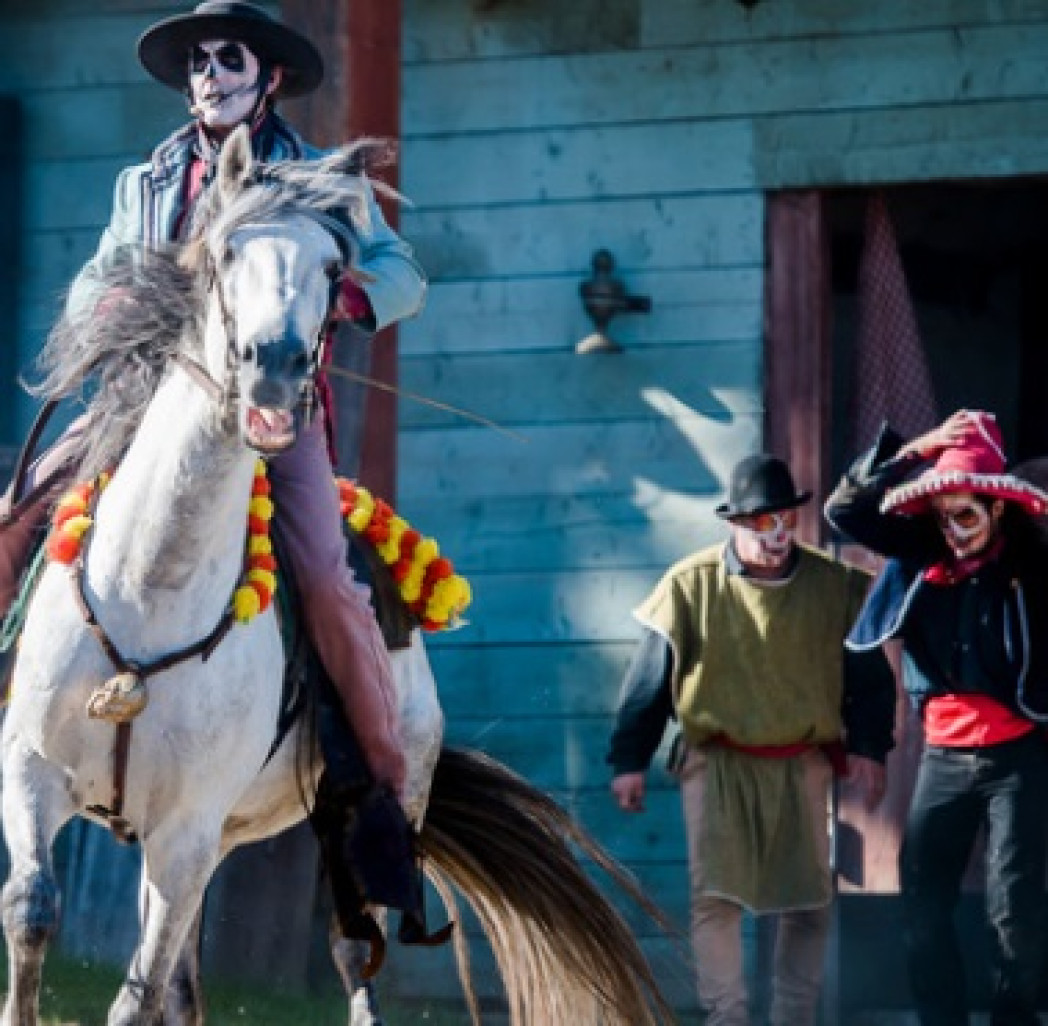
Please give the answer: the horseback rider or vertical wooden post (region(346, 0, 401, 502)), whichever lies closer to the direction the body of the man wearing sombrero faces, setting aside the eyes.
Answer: the horseback rider

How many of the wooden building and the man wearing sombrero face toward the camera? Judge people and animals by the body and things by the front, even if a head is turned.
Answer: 2

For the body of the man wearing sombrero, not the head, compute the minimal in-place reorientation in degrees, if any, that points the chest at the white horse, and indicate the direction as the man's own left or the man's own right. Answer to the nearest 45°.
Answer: approximately 45° to the man's own right

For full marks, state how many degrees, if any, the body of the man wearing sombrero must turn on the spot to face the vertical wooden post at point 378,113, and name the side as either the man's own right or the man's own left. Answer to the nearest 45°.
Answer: approximately 90° to the man's own right

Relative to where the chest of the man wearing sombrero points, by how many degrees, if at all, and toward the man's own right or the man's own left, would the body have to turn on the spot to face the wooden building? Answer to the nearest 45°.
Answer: approximately 135° to the man's own right

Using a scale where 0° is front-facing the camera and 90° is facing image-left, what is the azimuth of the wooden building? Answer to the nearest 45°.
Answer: approximately 0°

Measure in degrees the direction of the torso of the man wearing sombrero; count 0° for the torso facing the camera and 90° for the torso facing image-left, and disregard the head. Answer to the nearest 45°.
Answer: approximately 0°
